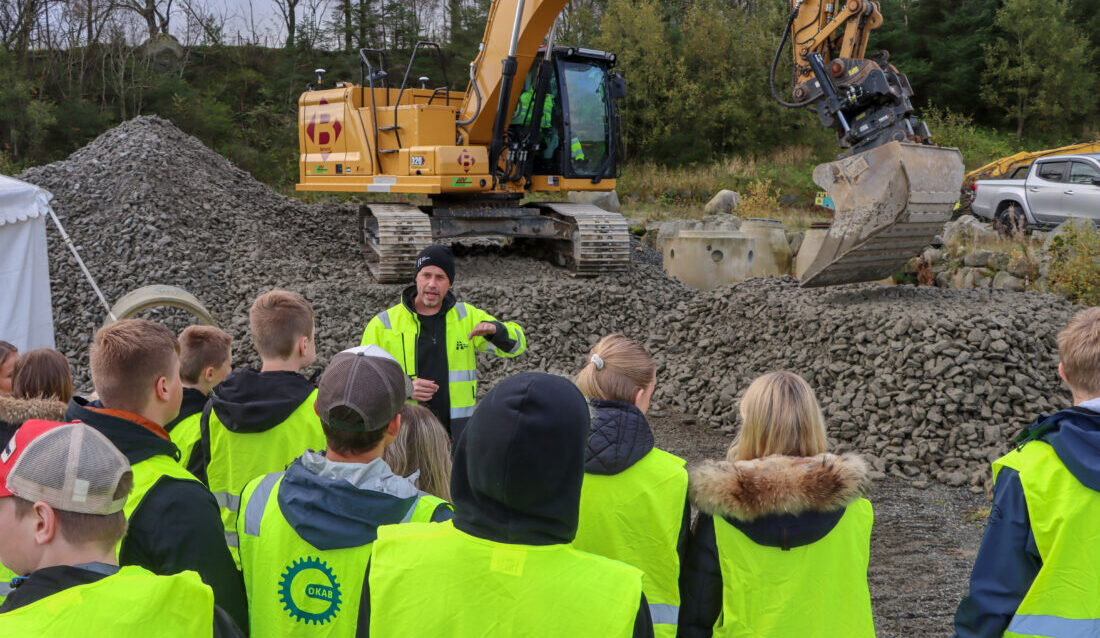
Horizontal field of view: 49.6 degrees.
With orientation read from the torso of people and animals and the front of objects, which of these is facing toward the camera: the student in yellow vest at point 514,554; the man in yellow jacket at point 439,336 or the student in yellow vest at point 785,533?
the man in yellow jacket at point 439,336

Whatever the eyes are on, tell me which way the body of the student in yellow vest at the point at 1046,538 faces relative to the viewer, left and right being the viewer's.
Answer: facing away from the viewer and to the left of the viewer

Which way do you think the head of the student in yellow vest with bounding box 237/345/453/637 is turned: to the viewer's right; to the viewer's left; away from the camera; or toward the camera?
away from the camera

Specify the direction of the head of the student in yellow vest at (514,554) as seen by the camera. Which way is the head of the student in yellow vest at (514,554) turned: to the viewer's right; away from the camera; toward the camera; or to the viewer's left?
away from the camera

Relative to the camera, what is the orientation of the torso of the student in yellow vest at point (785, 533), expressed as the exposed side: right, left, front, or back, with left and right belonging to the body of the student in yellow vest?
back

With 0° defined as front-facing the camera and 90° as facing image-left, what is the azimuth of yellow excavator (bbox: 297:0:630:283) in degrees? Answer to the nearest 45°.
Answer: approximately 315°

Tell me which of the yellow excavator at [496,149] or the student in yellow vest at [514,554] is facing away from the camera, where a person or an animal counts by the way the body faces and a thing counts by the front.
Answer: the student in yellow vest

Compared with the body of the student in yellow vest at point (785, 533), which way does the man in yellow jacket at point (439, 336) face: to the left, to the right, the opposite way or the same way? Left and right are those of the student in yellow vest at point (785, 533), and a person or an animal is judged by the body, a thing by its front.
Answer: the opposite way

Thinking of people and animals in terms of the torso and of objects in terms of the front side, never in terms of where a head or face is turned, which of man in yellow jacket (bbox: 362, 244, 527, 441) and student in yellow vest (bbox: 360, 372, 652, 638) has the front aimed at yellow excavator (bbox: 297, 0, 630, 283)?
student in yellow vest (bbox: 360, 372, 652, 638)

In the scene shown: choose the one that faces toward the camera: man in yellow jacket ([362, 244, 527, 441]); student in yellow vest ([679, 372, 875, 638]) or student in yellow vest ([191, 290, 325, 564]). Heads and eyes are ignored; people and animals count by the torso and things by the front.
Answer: man in yellow jacket ([362, 244, 527, 441])

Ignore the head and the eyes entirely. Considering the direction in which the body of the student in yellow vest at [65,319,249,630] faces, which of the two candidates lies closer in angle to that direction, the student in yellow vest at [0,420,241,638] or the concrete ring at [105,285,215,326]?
the concrete ring

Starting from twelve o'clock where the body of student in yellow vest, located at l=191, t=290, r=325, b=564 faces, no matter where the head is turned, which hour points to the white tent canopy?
The white tent canopy is roughly at 10 o'clock from the student in yellow vest.

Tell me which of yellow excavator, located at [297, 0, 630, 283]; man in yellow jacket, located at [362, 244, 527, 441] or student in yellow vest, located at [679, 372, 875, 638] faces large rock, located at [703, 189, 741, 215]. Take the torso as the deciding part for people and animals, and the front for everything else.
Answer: student in yellow vest, located at [679, 372, 875, 638]

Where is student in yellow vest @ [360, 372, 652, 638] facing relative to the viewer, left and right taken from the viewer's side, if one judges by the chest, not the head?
facing away from the viewer

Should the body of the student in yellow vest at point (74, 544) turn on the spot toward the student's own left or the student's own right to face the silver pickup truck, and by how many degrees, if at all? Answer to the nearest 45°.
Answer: approximately 90° to the student's own right

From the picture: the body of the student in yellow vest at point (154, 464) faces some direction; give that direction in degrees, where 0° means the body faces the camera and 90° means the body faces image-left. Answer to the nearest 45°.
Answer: approximately 225°

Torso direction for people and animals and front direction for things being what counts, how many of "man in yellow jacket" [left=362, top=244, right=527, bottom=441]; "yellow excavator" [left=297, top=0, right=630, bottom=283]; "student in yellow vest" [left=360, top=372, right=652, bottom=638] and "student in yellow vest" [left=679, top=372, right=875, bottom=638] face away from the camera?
2

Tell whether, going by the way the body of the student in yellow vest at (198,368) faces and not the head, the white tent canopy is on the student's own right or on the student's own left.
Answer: on the student's own left
